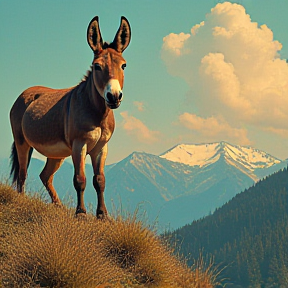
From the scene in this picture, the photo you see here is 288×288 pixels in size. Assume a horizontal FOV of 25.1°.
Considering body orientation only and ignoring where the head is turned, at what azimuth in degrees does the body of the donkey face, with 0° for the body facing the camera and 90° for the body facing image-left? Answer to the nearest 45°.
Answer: approximately 315°
